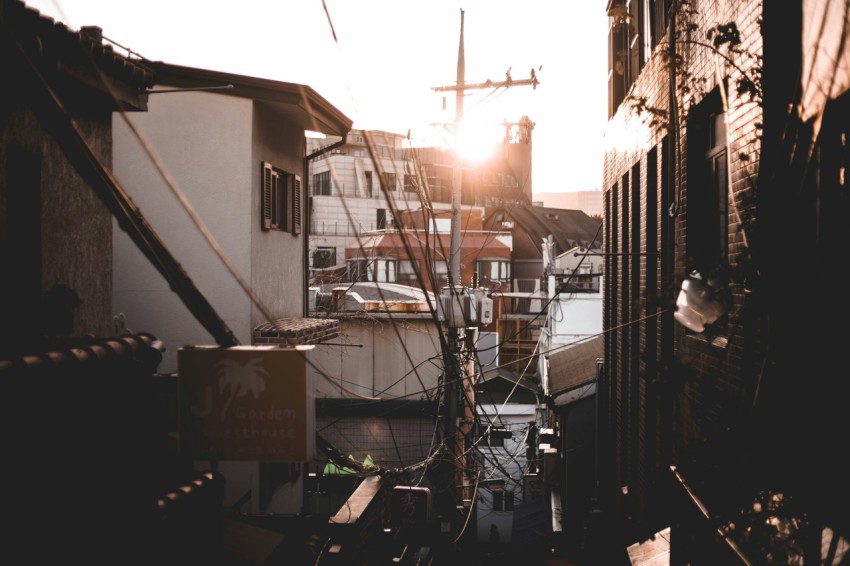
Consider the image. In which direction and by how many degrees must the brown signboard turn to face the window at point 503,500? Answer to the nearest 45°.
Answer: approximately 135° to its left

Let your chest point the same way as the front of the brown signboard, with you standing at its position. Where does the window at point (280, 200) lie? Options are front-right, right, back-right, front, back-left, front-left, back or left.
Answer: back

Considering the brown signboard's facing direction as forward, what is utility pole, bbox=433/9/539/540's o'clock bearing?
The utility pole is roughly at 7 o'clock from the brown signboard.

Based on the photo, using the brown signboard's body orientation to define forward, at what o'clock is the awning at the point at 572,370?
The awning is roughly at 7 o'clock from the brown signboard.

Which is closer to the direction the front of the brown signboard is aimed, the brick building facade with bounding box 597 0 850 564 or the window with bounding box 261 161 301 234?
the brick building facade

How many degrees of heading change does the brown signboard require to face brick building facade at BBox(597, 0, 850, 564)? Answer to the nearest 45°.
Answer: approximately 45° to its left

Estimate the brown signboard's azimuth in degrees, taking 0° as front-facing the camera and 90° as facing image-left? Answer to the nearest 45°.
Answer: approximately 0°

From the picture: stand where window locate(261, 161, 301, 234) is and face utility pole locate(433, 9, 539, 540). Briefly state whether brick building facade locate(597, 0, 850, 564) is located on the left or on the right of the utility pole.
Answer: right
